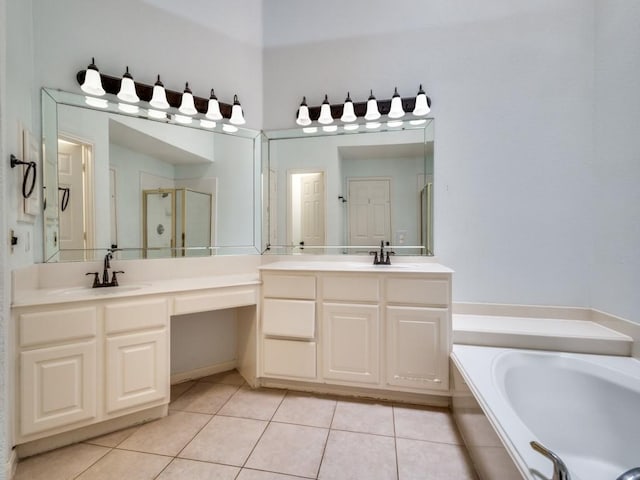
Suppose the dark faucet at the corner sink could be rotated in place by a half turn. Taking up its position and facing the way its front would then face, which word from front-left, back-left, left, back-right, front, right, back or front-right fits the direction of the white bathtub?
back-right

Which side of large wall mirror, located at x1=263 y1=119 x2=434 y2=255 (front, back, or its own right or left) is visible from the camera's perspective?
front

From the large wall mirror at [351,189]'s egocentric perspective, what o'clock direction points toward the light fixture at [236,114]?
The light fixture is roughly at 3 o'clock from the large wall mirror.

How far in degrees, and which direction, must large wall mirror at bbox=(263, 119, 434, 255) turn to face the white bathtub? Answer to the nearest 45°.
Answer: approximately 45° to its left

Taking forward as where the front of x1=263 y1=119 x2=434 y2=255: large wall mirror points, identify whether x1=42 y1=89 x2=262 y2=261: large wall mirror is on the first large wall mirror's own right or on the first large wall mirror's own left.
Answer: on the first large wall mirror's own right

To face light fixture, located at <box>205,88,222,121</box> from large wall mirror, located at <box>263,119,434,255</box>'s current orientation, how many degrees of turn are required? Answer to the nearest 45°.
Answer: approximately 90° to its right

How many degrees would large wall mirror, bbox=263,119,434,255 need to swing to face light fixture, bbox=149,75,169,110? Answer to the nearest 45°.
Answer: approximately 90° to its right
